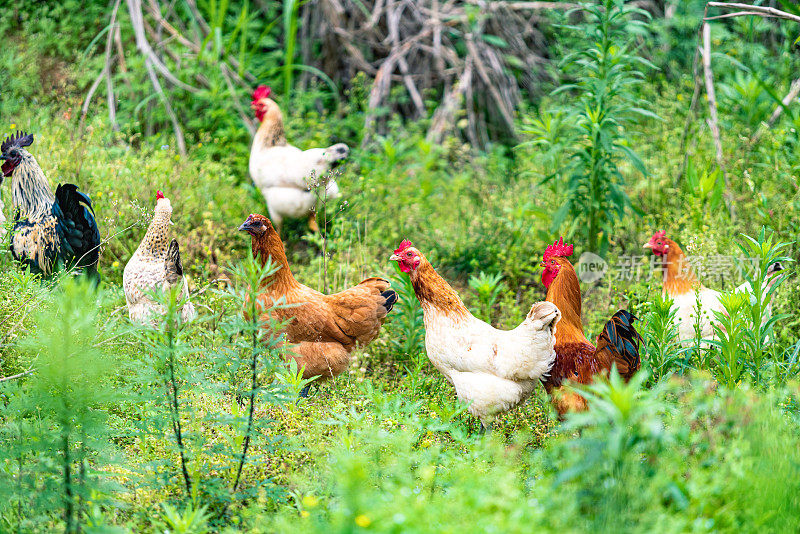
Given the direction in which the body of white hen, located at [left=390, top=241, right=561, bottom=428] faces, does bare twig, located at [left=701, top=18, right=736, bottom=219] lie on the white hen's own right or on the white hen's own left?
on the white hen's own right

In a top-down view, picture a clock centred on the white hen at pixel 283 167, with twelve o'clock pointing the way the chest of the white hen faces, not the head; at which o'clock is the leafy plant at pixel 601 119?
The leafy plant is roughly at 7 o'clock from the white hen.

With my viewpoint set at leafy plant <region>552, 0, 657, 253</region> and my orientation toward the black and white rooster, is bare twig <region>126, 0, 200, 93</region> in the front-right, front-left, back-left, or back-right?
front-right

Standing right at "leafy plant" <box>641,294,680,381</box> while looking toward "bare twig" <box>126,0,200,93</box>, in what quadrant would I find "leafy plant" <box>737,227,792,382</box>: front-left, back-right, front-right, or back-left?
back-right

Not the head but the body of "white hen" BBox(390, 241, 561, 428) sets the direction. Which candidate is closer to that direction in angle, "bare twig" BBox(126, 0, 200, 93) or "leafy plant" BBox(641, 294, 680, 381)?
the bare twig

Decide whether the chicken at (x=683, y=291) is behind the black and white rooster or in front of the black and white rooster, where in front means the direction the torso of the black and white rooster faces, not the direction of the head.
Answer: behind

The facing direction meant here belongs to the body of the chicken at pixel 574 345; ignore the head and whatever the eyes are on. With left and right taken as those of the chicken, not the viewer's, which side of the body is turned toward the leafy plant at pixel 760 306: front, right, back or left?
back

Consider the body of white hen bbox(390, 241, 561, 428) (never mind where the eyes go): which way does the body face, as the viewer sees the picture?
to the viewer's left

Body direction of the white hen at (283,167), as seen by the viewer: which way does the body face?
to the viewer's left

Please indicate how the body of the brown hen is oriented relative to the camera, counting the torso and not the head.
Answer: to the viewer's left

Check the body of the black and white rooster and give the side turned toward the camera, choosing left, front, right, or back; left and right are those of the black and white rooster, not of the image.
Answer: left

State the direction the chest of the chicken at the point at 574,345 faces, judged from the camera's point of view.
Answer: to the viewer's left
